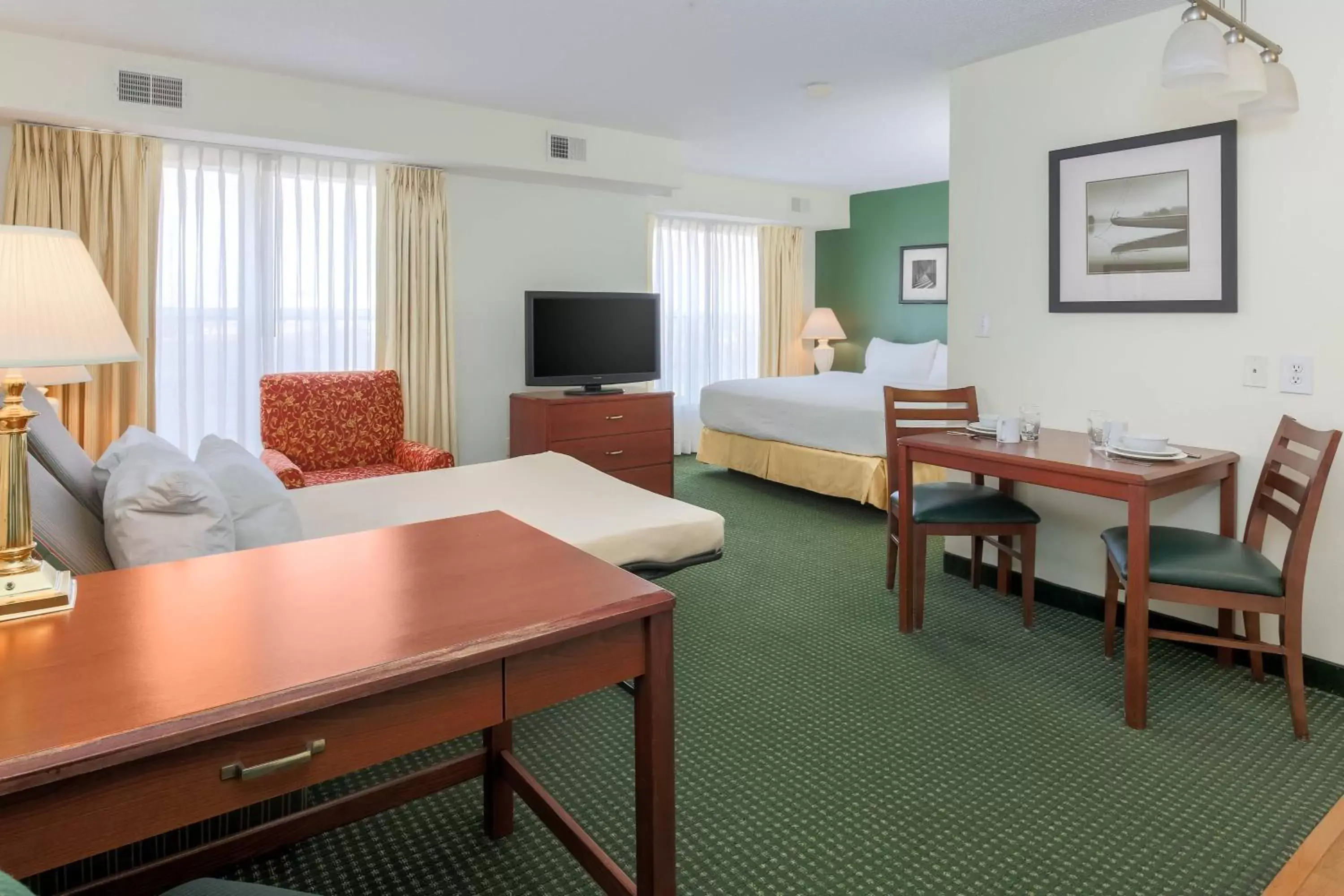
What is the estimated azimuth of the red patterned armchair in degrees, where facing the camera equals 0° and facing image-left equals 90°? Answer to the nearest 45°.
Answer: approximately 315°

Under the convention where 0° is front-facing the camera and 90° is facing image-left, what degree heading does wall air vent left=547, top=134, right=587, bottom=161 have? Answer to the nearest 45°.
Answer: approximately 315°

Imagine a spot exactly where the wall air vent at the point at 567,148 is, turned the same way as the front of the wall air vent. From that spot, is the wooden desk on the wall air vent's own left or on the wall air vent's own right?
on the wall air vent's own right

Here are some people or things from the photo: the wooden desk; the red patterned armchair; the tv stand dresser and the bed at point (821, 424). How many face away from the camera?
0

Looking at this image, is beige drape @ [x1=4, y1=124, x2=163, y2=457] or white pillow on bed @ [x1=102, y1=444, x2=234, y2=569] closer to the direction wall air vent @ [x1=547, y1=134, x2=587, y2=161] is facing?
the white pillow on bed

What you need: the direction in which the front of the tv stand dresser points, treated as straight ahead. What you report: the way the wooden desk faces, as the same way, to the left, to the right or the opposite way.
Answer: the same way

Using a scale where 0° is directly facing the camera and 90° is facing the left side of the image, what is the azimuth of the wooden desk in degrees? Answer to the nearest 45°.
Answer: approximately 315°

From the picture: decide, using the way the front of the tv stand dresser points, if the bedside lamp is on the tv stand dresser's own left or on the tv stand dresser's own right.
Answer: on the tv stand dresser's own left

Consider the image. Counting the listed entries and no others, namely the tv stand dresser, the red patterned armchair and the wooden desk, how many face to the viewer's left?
0

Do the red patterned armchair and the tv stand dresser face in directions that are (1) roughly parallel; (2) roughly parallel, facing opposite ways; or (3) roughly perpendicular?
roughly parallel
